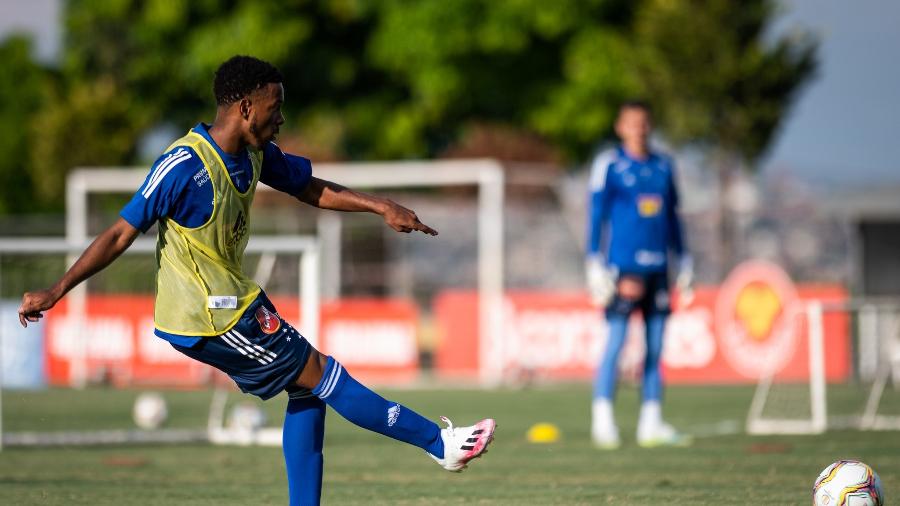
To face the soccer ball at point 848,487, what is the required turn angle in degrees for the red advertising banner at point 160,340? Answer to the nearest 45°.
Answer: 0° — it already faces it

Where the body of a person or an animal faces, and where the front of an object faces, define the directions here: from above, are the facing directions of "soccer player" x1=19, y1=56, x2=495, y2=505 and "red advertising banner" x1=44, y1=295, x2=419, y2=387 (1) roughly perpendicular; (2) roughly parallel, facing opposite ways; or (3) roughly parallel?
roughly perpendicular

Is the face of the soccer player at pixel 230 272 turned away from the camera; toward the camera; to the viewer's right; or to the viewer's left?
to the viewer's right

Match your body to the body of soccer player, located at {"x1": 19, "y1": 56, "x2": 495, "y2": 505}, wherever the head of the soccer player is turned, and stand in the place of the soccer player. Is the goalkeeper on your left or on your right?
on your left

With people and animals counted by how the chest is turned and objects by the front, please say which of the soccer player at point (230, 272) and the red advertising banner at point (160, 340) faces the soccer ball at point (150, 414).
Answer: the red advertising banner

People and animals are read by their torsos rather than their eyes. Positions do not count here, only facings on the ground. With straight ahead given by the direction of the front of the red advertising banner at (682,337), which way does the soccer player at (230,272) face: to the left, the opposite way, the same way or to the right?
to the left

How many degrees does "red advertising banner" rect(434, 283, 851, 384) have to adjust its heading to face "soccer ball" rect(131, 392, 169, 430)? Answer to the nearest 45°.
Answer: approximately 45° to its right

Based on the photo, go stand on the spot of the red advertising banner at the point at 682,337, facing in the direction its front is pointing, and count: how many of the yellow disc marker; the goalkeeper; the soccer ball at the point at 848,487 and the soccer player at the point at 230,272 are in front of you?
4

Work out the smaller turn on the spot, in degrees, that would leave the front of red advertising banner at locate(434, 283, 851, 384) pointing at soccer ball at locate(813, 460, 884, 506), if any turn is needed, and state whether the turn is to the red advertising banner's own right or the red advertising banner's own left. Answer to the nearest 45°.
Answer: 0° — it already faces it

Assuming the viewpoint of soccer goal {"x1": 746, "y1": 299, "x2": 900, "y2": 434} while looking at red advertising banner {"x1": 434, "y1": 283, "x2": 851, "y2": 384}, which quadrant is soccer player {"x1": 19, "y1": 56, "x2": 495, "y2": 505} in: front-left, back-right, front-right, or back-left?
back-left

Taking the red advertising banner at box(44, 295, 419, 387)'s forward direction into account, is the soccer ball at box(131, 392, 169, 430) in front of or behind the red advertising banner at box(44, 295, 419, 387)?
in front

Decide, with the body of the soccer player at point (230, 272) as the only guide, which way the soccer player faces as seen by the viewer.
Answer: to the viewer's right
